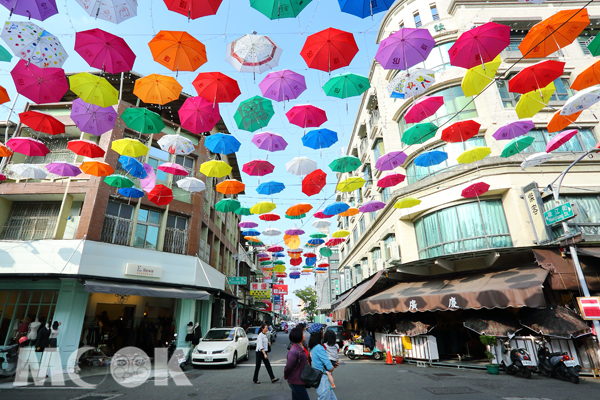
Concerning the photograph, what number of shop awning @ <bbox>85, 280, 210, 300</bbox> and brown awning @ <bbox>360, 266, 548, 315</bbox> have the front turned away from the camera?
0

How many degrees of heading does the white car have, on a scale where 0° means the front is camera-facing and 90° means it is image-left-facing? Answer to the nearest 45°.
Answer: approximately 45°

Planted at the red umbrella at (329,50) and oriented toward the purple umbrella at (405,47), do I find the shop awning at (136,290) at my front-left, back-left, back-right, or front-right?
back-left

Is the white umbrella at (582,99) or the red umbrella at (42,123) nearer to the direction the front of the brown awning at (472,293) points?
the red umbrella

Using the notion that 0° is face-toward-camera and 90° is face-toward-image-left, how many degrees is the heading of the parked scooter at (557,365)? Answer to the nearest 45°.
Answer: approximately 135°

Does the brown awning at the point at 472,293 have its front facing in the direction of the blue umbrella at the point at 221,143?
yes

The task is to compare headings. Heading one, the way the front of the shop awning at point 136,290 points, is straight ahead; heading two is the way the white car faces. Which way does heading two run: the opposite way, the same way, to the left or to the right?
to the right

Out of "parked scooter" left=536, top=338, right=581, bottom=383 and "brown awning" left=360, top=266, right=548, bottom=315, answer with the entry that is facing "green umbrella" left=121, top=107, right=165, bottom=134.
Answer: the brown awning

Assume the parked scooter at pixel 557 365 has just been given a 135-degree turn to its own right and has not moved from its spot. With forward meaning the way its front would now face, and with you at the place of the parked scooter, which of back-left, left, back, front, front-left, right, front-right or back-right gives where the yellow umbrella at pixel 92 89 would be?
back-right

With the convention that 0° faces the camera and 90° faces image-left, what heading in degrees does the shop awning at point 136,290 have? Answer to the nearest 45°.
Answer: approximately 315°
